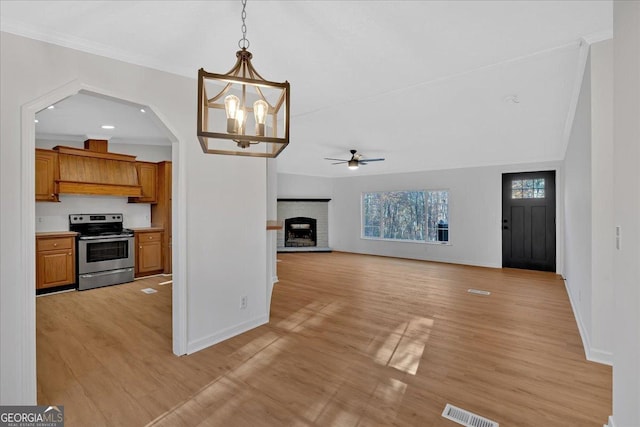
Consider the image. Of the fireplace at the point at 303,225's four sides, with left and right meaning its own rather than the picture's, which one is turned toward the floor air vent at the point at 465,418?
front

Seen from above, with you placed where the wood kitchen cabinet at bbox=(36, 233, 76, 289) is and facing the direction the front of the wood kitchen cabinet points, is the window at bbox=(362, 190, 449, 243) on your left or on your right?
on your left

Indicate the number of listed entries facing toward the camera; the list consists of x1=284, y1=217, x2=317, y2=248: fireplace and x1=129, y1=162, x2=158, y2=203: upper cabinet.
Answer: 2

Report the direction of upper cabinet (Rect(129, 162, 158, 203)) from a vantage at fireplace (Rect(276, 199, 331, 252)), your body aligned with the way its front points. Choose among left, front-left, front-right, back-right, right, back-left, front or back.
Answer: front-right

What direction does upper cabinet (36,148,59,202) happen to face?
toward the camera

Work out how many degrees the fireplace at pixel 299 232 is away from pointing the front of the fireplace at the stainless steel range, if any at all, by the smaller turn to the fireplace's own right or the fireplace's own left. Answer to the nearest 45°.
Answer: approximately 45° to the fireplace's own right

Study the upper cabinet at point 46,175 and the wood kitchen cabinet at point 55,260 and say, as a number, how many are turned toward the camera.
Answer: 2

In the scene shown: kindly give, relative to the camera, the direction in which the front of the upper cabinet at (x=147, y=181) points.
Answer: facing the viewer

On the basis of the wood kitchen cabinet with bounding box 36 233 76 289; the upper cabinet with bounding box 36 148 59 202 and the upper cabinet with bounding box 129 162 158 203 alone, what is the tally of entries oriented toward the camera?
3

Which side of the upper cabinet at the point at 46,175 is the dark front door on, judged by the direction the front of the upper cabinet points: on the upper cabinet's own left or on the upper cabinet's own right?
on the upper cabinet's own left
